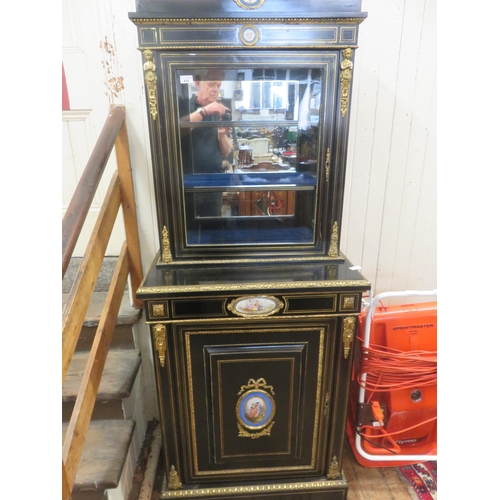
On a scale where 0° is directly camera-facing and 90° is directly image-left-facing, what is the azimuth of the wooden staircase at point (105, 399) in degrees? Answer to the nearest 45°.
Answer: approximately 0°

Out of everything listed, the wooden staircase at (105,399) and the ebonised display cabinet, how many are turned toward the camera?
2
